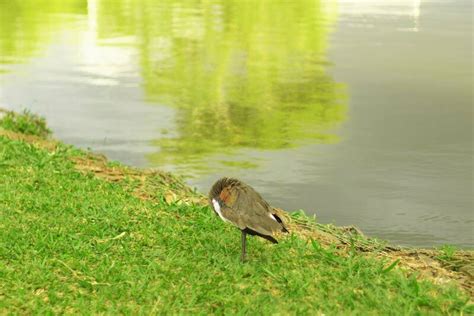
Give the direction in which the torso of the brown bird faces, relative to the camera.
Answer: to the viewer's left
